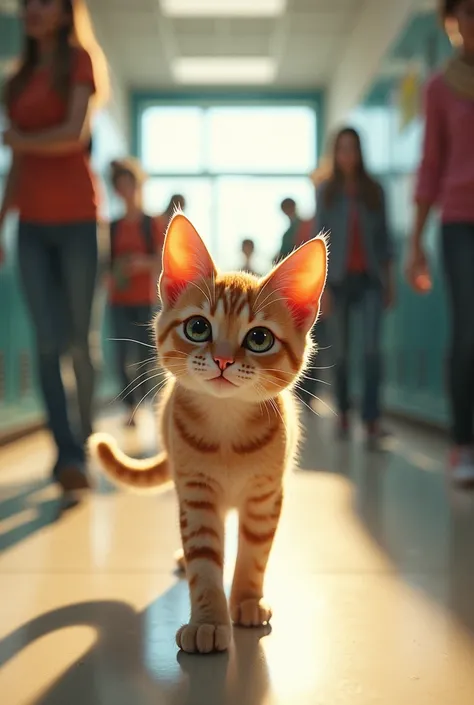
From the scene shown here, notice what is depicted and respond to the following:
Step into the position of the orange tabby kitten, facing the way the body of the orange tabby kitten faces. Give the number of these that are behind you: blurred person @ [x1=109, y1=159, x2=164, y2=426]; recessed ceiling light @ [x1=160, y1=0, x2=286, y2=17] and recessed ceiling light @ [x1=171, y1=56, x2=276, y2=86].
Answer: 3

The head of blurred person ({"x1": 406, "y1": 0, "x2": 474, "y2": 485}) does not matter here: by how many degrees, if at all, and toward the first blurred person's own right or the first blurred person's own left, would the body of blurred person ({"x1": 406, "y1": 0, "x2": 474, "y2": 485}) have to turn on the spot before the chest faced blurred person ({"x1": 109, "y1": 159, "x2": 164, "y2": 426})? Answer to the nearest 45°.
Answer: approximately 135° to the first blurred person's own right

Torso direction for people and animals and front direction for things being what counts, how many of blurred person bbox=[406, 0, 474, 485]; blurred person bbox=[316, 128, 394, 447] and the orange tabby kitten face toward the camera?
3

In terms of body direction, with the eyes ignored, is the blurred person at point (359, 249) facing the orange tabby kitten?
yes

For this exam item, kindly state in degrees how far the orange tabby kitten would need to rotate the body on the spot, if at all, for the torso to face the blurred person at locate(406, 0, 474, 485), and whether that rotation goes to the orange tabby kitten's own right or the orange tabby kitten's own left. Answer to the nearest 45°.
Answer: approximately 135° to the orange tabby kitten's own left

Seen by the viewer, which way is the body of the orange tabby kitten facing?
toward the camera

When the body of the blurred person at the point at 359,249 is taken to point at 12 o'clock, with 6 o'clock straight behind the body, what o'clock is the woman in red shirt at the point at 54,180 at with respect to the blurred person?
The woman in red shirt is roughly at 1 o'clock from the blurred person.

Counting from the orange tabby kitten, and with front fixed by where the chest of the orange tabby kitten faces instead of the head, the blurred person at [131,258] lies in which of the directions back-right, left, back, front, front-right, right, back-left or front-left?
back

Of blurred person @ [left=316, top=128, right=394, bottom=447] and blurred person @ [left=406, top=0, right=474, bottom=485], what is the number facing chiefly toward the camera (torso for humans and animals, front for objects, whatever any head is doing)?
2

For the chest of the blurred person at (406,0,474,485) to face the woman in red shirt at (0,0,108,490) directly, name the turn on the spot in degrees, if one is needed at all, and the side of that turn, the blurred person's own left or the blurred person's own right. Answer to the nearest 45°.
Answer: approximately 90° to the blurred person's own right

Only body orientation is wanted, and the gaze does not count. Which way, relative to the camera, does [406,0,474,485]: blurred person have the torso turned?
toward the camera

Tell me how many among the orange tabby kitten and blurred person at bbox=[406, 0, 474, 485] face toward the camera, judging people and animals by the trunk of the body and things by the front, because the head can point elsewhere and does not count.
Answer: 2
